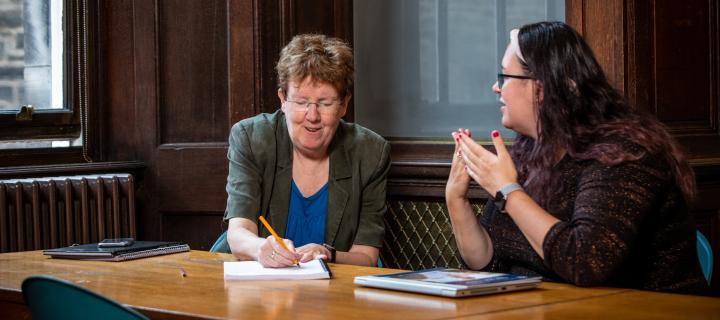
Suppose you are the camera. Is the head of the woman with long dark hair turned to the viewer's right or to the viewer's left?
to the viewer's left

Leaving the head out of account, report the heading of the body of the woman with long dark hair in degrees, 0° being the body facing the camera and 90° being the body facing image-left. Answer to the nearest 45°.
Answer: approximately 90°

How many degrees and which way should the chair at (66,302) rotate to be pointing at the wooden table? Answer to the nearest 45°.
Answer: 0° — it already faces it

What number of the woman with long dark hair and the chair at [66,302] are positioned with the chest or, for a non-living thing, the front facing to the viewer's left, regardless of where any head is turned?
1

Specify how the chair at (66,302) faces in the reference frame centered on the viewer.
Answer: facing away from the viewer and to the right of the viewer
